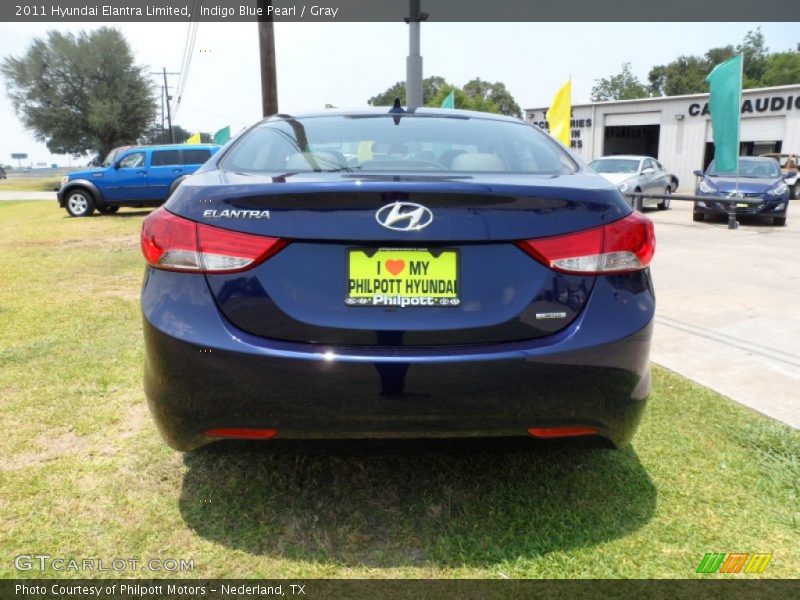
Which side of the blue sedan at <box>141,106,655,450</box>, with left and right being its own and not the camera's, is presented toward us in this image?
back

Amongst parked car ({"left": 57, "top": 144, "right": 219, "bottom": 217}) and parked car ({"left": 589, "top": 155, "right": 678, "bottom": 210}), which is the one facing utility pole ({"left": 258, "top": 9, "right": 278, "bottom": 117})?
parked car ({"left": 589, "top": 155, "right": 678, "bottom": 210})

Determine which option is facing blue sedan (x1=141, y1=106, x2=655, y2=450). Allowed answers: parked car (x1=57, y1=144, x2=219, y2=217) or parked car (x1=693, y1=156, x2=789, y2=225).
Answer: parked car (x1=693, y1=156, x2=789, y2=225)

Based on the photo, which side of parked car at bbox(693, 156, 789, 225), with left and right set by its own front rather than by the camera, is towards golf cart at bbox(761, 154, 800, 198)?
back

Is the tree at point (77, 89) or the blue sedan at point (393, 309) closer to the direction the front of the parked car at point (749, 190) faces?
the blue sedan

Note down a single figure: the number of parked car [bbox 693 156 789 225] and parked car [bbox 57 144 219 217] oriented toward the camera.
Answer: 1

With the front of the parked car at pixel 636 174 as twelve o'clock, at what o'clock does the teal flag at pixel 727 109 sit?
The teal flag is roughly at 10 o'clock from the parked car.

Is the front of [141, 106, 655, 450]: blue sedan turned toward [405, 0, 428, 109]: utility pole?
yes

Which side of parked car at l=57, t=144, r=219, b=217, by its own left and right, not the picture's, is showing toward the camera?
left

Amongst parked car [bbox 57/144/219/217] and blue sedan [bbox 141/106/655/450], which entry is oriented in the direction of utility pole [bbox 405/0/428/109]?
the blue sedan
